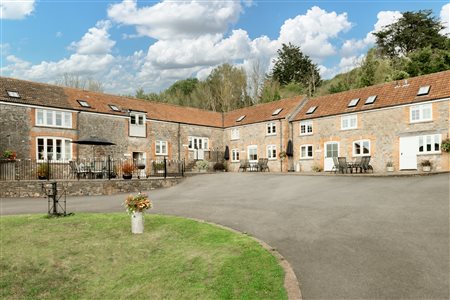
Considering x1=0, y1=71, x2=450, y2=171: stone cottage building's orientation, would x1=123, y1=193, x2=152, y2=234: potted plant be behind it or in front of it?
in front

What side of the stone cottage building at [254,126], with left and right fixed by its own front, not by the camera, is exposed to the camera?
front

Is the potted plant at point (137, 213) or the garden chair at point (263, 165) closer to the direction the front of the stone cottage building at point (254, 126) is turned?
the potted plant

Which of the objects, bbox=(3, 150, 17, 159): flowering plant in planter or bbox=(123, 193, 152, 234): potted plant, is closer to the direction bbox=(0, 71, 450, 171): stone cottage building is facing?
the potted plant
